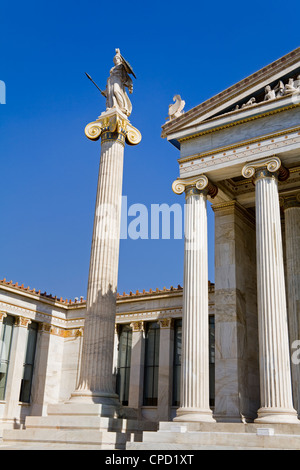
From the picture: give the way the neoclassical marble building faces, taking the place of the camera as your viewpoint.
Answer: facing the viewer and to the left of the viewer
